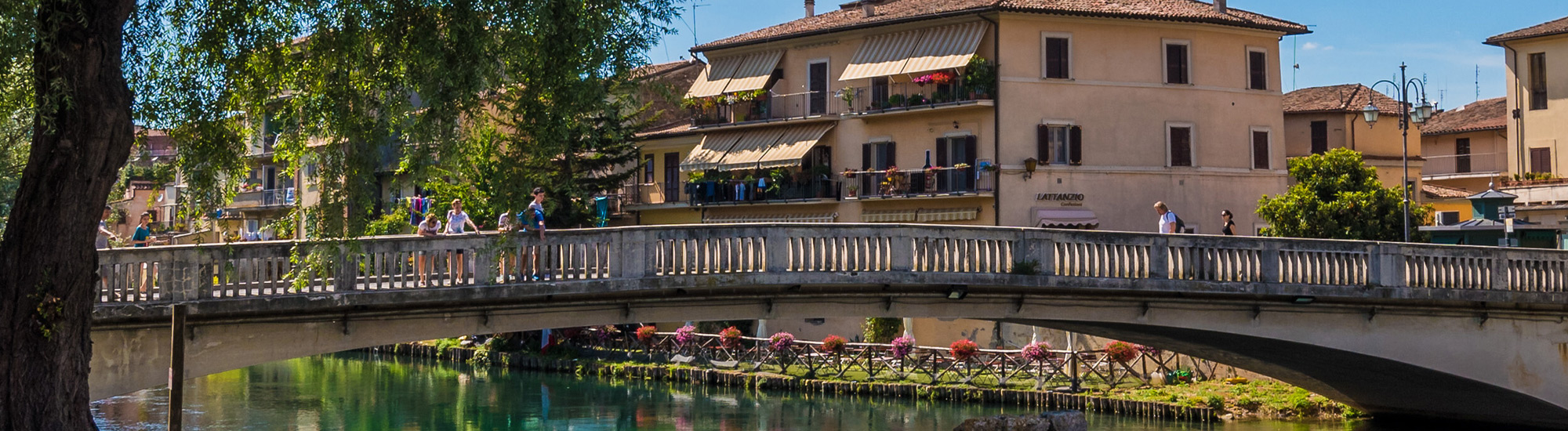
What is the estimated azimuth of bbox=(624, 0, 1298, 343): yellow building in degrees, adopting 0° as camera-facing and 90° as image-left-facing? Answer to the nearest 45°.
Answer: approximately 45°

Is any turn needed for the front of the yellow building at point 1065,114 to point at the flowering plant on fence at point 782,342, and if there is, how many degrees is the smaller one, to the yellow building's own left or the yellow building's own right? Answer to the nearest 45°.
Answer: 0° — it already faces it

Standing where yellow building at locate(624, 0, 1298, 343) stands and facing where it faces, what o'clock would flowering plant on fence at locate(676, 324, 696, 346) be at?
The flowering plant on fence is roughly at 1 o'clock from the yellow building.

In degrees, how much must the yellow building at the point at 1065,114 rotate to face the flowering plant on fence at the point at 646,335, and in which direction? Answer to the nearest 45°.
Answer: approximately 45° to its right

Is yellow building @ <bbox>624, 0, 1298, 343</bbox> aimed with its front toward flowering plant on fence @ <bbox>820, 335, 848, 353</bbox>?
yes
